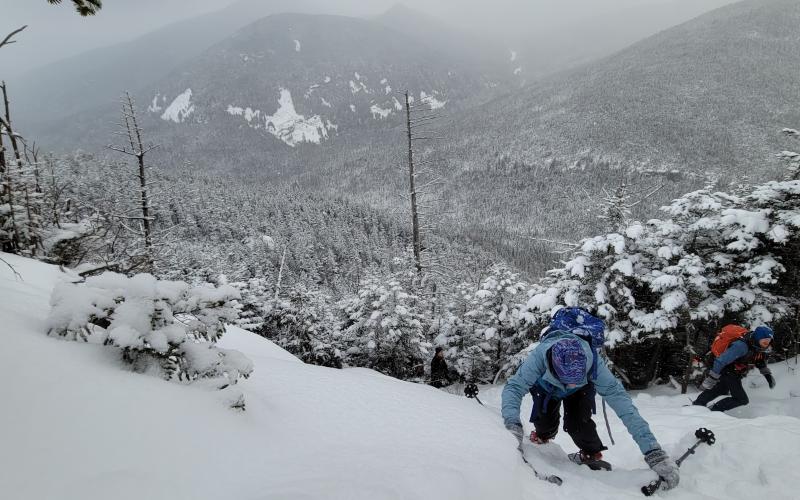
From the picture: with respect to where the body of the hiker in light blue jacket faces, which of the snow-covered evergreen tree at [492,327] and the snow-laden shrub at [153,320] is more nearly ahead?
the snow-laden shrub

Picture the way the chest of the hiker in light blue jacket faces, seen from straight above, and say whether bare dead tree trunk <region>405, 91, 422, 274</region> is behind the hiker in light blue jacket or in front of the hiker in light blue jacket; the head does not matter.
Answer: behind

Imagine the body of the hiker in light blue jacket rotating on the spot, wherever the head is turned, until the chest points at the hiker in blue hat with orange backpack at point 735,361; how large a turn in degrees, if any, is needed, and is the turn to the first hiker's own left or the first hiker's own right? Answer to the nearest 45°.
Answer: approximately 135° to the first hiker's own left

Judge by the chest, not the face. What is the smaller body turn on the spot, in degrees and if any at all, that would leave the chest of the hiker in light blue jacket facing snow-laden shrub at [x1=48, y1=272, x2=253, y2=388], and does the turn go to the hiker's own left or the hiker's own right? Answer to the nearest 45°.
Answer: approximately 45° to the hiker's own right

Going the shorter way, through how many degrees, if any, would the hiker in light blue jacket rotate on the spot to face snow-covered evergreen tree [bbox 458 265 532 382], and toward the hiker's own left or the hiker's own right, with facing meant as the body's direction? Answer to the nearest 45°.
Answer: approximately 180°

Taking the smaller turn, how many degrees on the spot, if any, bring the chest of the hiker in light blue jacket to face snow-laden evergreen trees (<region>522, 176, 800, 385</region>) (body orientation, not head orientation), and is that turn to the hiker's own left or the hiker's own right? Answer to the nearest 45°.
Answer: approximately 180°

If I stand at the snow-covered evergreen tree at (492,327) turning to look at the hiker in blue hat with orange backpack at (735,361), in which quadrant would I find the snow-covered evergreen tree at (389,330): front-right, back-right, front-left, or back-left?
back-right

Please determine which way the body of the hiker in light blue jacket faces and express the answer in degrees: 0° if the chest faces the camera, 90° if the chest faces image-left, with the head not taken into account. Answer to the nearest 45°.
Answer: approximately 0°
